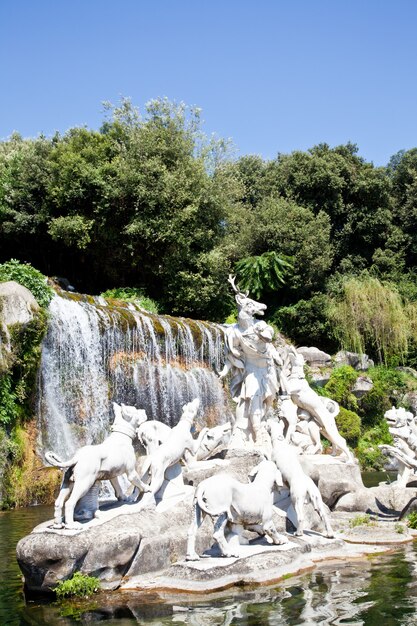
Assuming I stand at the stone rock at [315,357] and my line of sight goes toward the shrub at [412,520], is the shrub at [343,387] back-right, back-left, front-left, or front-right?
front-left

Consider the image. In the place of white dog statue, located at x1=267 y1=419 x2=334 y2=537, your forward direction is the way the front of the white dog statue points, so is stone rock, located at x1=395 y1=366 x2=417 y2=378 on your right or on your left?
on your right

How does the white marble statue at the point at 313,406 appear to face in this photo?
to the viewer's left

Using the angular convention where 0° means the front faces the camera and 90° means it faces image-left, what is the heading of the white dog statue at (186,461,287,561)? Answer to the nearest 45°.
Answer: approximately 225°

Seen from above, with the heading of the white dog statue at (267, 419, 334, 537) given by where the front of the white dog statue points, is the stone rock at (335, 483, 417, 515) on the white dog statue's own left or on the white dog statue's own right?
on the white dog statue's own right

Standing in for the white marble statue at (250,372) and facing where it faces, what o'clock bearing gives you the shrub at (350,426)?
The shrub is roughly at 8 o'clock from the white marble statue.

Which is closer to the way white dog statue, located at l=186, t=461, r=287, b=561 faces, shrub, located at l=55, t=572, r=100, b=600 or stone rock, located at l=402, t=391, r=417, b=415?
the stone rock

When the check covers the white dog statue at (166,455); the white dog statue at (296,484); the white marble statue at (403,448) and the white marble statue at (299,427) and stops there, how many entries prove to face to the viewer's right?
1

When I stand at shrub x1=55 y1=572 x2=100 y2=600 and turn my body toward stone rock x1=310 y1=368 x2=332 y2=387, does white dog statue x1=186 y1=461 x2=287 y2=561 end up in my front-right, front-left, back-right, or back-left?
front-right

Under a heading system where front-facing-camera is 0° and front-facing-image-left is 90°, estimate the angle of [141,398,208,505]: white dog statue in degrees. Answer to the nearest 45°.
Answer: approximately 270°

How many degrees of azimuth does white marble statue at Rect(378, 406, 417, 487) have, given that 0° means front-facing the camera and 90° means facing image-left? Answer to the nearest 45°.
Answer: approximately 90°

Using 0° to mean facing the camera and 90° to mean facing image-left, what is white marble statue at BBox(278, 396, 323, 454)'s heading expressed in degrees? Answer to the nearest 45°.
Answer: approximately 90°

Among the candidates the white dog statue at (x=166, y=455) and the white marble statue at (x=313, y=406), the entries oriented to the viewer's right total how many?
1

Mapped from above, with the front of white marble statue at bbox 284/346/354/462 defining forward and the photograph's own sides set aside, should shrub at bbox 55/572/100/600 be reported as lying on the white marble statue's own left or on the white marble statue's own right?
on the white marble statue's own left

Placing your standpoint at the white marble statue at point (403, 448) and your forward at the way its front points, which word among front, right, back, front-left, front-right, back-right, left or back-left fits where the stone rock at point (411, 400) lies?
right

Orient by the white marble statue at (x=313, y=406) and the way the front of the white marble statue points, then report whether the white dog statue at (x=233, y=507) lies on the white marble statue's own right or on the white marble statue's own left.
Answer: on the white marble statue's own left
